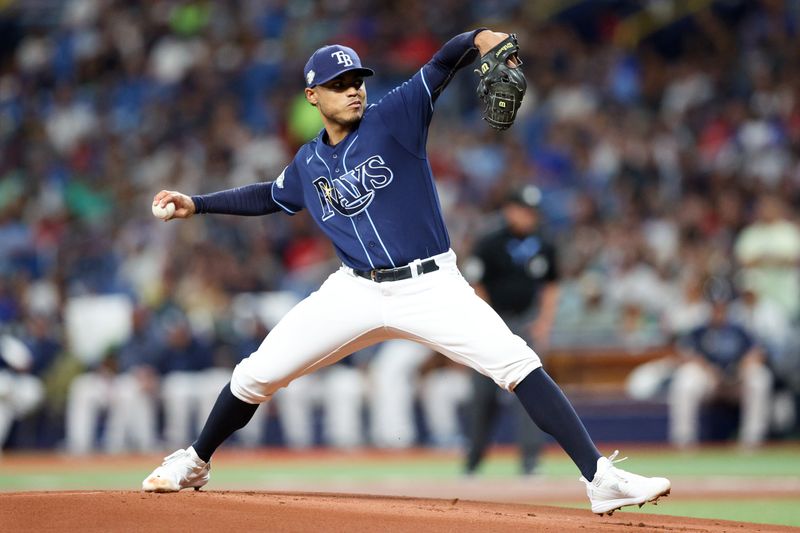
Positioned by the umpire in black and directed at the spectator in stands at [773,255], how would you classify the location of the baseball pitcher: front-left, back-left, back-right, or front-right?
back-right

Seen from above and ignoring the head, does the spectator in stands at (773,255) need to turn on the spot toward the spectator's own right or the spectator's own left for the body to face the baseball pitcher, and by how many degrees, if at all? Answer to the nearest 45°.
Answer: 0° — they already face them

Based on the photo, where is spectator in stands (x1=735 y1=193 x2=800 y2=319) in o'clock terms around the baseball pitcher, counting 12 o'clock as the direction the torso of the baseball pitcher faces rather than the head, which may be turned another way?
The spectator in stands is roughly at 7 o'clock from the baseball pitcher.

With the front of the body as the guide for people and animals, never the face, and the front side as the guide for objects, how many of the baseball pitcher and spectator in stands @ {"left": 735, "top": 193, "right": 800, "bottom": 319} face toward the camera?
2

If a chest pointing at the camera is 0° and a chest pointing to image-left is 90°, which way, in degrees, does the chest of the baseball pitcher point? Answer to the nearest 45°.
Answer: approximately 0°

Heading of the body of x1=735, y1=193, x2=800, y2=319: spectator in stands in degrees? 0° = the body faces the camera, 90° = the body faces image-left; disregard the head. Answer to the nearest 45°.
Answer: approximately 0°

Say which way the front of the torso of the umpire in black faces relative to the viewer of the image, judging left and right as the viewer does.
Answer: facing the viewer and to the right of the viewer

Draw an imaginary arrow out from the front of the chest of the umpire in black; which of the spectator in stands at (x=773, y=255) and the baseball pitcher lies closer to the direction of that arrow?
the baseball pitcher

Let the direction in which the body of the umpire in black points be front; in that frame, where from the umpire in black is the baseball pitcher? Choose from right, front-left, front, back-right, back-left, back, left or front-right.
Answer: front-right

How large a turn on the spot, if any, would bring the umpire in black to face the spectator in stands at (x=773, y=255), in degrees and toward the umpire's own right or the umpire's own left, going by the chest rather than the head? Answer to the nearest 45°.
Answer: approximately 180°

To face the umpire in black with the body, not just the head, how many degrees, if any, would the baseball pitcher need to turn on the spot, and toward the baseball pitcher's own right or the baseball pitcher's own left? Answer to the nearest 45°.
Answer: approximately 180°

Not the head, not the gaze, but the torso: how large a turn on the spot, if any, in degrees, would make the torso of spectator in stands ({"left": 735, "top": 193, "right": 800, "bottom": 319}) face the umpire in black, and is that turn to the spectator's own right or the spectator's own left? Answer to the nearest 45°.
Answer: approximately 45° to the spectator's own right
